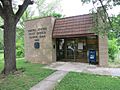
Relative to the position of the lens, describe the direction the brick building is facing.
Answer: facing the viewer and to the left of the viewer

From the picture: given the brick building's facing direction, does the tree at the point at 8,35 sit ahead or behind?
ahead
